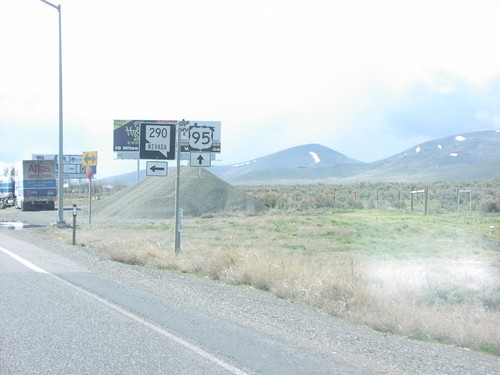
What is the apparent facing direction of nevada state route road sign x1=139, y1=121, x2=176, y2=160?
toward the camera

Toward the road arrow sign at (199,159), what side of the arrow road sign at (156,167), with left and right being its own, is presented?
left

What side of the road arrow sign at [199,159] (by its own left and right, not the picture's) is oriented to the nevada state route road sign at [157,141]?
right

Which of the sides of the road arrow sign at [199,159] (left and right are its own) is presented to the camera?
front

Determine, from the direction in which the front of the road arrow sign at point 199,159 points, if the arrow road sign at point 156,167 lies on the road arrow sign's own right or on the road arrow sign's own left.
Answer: on the road arrow sign's own right

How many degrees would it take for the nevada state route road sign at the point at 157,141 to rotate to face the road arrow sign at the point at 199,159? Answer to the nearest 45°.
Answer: approximately 90° to its left

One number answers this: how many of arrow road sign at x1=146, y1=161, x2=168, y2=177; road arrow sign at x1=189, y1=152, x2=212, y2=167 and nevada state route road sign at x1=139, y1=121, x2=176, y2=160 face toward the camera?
3

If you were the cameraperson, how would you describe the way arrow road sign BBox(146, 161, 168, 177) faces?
facing the viewer
